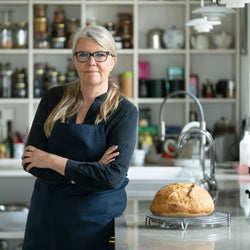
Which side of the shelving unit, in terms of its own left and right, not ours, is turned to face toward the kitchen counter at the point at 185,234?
front

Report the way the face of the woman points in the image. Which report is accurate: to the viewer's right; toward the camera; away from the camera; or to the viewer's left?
toward the camera

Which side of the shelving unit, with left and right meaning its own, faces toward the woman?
front

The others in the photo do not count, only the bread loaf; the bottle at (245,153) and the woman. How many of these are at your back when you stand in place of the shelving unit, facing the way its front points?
0

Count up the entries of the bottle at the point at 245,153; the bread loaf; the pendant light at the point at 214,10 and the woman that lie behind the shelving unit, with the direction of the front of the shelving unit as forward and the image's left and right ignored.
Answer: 0

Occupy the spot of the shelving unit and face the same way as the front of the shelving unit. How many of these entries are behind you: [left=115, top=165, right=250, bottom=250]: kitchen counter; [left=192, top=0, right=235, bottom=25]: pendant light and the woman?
0

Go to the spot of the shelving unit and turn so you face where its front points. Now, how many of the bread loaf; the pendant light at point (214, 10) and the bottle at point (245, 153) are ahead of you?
3

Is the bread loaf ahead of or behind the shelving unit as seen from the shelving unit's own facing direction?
ahead

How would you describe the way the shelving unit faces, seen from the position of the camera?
facing the viewer
